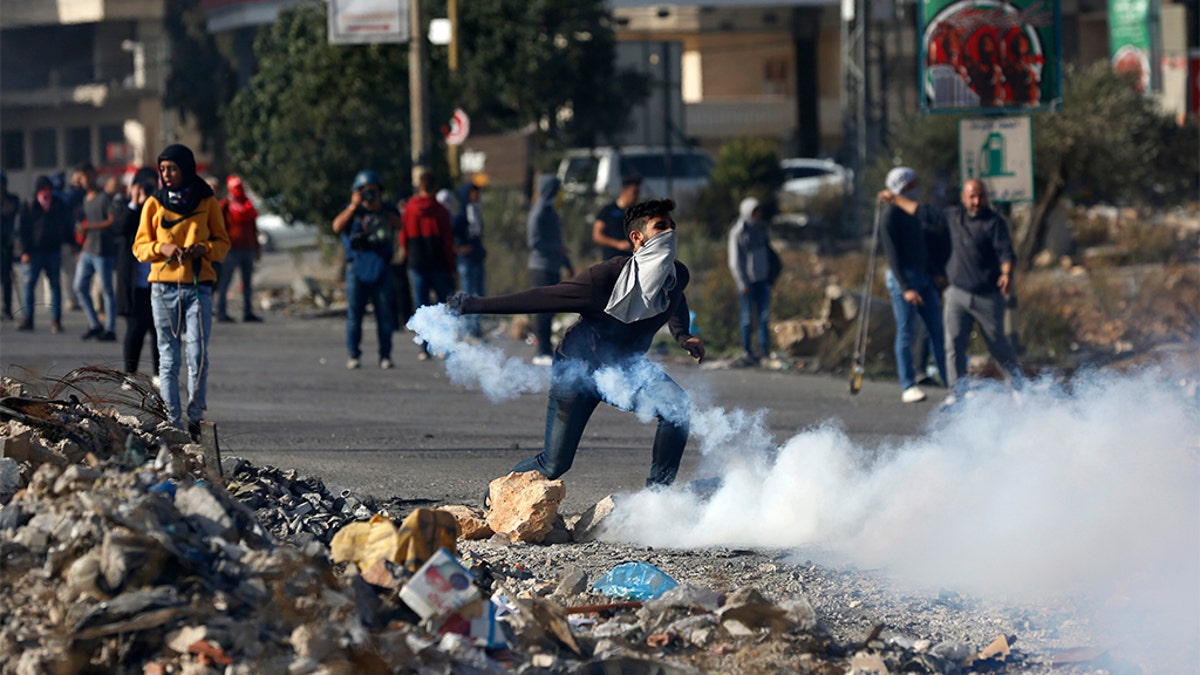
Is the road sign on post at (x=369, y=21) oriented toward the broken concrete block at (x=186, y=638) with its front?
yes

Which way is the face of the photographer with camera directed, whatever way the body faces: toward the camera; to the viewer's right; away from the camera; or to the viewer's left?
toward the camera

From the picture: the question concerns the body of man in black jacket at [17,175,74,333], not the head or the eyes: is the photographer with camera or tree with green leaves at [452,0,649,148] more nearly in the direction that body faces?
the photographer with camera

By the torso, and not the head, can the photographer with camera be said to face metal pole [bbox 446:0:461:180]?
no

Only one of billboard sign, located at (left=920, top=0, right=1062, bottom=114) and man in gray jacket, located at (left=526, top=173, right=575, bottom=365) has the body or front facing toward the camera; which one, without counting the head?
the billboard sign

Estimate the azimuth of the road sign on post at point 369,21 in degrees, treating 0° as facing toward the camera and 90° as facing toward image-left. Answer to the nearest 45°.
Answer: approximately 0°

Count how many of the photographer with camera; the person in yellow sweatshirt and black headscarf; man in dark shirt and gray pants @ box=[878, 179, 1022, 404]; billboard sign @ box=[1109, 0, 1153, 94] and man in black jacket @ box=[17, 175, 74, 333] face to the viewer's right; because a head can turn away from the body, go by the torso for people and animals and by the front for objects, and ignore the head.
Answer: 0

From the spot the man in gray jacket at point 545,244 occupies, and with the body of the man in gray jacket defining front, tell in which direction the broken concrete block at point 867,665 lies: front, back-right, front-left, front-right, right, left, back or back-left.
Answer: right

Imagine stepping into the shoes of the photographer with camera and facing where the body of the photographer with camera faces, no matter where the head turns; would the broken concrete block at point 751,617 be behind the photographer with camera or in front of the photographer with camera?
in front

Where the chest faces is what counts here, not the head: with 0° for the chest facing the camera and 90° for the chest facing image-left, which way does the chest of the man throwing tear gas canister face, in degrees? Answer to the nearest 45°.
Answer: approximately 315°

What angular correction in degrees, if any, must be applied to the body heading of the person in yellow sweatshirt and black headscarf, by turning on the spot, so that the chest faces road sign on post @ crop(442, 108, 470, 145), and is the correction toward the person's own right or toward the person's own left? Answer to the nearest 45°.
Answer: approximately 180°

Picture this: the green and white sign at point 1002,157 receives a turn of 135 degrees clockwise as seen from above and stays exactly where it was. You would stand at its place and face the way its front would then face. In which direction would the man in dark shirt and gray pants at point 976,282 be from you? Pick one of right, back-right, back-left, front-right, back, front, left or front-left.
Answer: back-left

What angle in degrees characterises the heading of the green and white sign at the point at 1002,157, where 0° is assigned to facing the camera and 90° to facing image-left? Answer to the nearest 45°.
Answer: approximately 0°
